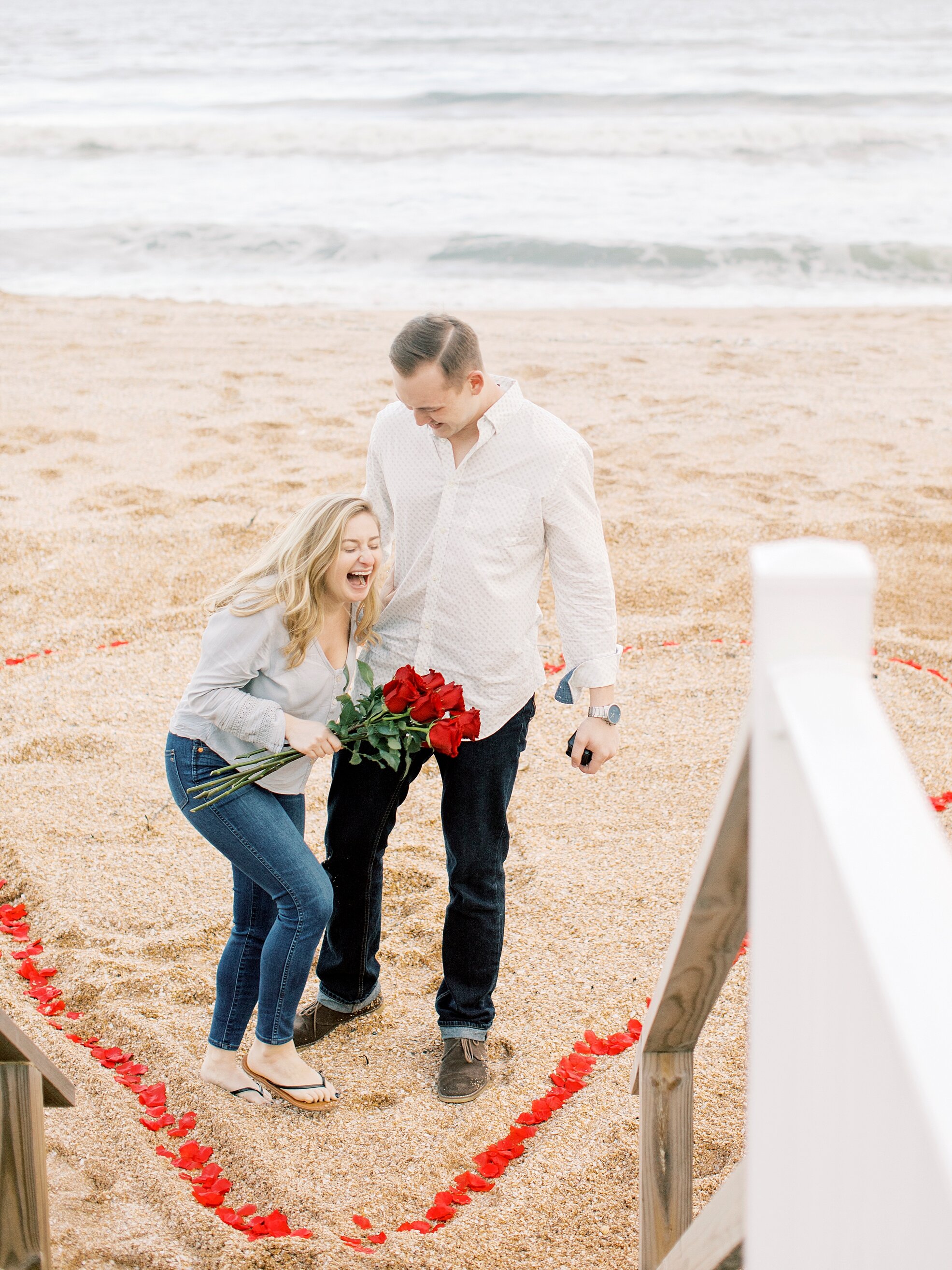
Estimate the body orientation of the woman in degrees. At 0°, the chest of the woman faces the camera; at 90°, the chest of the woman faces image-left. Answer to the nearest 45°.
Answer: approximately 315°

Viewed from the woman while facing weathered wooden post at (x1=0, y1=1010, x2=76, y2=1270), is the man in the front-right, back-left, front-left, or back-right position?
back-left

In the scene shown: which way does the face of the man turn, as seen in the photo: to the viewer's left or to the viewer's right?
to the viewer's left

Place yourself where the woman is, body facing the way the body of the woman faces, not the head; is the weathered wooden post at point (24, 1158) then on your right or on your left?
on your right
